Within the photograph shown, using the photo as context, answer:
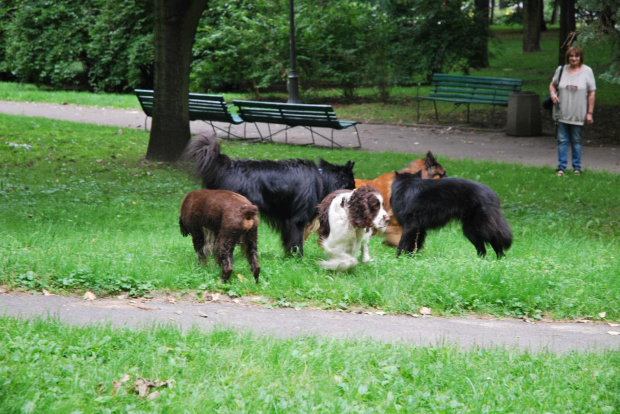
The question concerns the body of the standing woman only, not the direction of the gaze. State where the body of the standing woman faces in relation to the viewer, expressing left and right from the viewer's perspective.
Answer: facing the viewer

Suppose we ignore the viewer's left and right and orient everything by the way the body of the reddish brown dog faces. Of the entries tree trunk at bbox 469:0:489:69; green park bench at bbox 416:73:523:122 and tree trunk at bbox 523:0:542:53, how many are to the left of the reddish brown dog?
3

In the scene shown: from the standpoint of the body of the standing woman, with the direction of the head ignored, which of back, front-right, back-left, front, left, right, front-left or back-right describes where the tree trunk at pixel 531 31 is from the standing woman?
back

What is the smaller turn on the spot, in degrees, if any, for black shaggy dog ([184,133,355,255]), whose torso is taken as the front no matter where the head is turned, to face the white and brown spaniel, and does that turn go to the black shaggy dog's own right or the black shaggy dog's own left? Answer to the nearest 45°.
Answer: approximately 45° to the black shaggy dog's own right

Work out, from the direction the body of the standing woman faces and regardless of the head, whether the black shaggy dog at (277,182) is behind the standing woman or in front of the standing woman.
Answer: in front

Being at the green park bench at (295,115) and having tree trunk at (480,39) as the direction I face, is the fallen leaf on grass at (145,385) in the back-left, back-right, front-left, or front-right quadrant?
back-right

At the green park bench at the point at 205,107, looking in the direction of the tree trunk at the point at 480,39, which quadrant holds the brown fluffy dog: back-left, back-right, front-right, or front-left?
back-right

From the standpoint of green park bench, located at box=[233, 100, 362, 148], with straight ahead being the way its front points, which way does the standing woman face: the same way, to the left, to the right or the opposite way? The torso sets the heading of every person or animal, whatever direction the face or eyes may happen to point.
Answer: the opposite way

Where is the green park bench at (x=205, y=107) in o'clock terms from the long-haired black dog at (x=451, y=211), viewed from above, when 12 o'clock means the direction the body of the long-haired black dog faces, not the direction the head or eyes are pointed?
The green park bench is roughly at 2 o'clock from the long-haired black dog.

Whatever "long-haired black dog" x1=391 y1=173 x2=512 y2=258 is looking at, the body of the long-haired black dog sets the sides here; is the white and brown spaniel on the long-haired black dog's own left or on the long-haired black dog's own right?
on the long-haired black dog's own left

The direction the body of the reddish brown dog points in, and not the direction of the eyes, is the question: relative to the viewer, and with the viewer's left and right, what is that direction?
facing to the right of the viewer

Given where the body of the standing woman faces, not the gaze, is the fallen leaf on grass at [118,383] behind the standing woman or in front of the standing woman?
in front

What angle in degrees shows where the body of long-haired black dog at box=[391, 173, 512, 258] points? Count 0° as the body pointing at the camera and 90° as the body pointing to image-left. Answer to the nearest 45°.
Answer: approximately 90°
